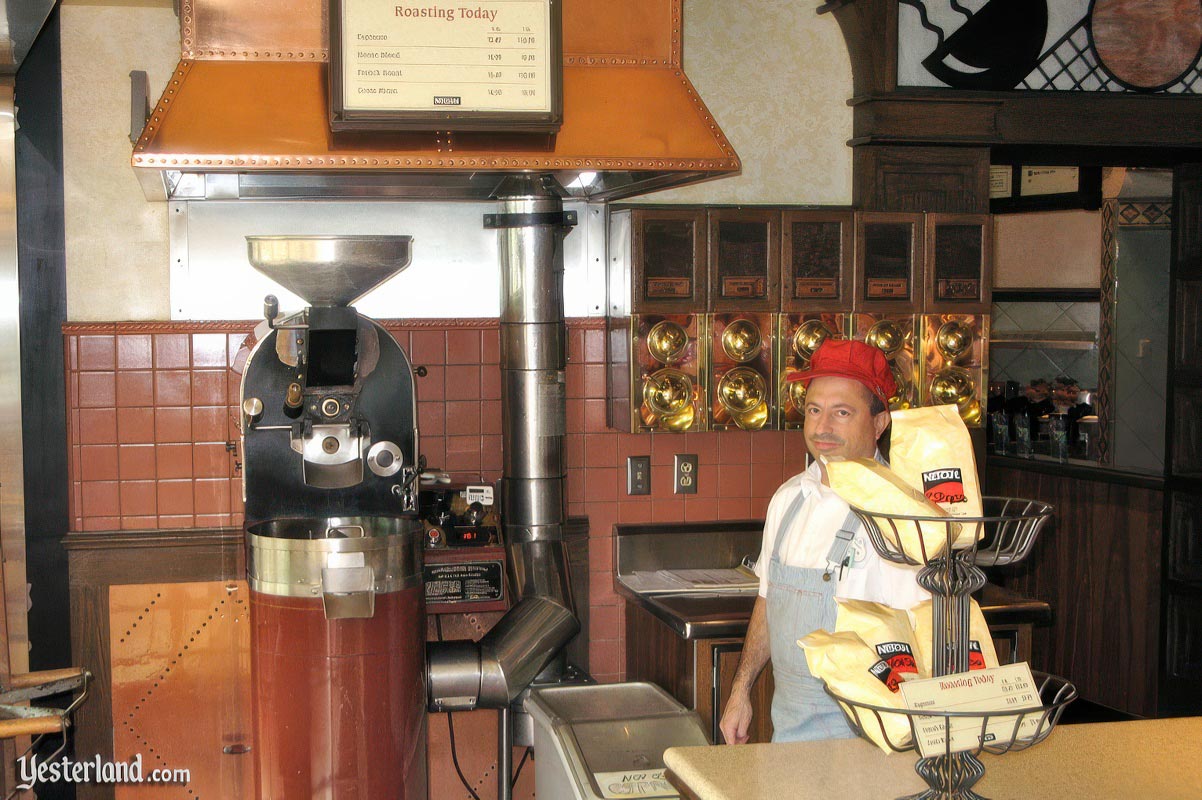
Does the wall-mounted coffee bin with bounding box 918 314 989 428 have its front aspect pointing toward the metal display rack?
yes

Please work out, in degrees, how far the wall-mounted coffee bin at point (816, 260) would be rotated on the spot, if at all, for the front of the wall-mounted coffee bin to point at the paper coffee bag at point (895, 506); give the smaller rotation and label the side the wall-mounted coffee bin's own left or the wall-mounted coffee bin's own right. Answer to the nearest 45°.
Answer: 0° — it already faces it

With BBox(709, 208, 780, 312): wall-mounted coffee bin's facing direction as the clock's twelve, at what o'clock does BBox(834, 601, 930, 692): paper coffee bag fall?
The paper coffee bag is roughly at 12 o'clock from the wall-mounted coffee bin.

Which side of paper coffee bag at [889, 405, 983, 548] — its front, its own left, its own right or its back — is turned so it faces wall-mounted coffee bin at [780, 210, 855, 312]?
back

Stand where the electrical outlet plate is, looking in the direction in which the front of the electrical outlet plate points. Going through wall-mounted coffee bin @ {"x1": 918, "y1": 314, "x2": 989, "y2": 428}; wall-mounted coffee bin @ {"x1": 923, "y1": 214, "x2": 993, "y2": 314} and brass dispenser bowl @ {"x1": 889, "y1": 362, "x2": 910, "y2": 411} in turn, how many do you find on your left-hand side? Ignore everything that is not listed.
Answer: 3

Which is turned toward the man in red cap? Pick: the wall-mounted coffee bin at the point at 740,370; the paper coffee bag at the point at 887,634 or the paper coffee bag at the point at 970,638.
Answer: the wall-mounted coffee bin

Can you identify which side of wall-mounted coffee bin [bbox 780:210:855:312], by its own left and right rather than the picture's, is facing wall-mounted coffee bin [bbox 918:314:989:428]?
left

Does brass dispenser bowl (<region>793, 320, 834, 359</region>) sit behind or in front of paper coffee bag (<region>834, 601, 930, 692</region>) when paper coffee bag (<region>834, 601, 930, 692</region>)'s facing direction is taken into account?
behind
